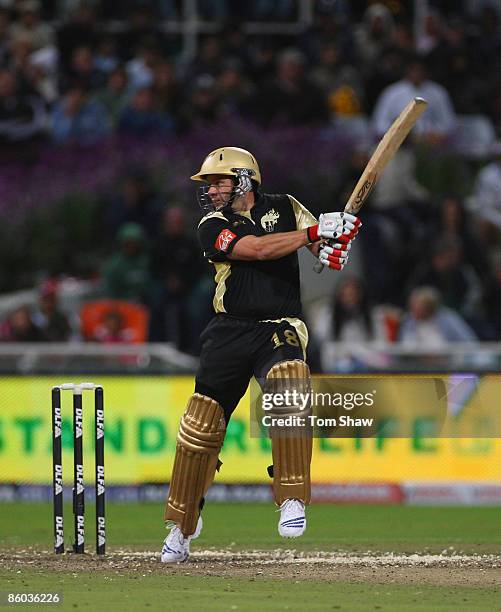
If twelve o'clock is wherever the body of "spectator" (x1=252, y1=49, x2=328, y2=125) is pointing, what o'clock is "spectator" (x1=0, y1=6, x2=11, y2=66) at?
"spectator" (x1=0, y1=6, x2=11, y2=66) is roughly at 3 o'clock from "spectator" (x1=252, y1=49, x2=328, y2=125).

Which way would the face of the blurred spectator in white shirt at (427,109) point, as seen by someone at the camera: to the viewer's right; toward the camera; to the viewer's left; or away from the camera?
toward the camera

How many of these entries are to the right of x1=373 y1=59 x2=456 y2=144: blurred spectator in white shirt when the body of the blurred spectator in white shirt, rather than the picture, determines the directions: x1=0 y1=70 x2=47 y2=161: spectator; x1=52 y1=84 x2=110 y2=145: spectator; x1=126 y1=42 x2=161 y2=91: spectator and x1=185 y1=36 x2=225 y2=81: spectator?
4

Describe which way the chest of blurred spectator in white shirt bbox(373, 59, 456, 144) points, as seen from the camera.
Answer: toward the camera

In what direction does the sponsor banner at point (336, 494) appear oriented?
toward the camera

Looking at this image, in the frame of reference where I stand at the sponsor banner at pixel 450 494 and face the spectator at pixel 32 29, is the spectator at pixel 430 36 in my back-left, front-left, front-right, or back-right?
front-right

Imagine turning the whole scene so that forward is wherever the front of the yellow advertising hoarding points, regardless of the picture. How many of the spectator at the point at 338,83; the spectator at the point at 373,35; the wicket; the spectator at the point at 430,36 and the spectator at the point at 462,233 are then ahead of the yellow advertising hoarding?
1

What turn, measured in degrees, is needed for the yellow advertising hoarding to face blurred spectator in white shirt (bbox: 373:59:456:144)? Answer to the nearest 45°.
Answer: approximately 135° to its left

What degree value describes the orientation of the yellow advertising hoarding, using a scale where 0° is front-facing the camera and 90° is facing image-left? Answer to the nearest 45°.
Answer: approximately 0°

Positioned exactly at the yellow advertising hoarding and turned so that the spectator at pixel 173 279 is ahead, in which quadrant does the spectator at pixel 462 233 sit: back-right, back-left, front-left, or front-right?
front-right

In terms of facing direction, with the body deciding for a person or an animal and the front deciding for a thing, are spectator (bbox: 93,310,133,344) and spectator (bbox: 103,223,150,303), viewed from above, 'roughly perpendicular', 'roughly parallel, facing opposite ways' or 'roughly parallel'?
roughly parallel

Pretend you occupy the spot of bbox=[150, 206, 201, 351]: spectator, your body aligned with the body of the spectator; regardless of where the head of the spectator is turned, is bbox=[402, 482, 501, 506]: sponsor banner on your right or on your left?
on your left

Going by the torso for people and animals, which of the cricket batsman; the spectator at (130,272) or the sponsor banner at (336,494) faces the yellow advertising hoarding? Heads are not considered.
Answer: the spectator

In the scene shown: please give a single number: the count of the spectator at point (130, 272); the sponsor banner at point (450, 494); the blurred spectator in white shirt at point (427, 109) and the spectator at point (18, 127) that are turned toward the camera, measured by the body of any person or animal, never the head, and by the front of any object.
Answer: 4

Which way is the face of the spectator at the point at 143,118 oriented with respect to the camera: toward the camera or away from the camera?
toward the camera

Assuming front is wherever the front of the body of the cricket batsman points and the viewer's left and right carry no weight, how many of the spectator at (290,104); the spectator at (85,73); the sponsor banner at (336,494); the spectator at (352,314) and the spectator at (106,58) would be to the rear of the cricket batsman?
5

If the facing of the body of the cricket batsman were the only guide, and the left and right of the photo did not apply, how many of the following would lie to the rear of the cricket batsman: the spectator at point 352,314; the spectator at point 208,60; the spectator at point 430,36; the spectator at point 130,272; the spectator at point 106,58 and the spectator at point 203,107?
6
